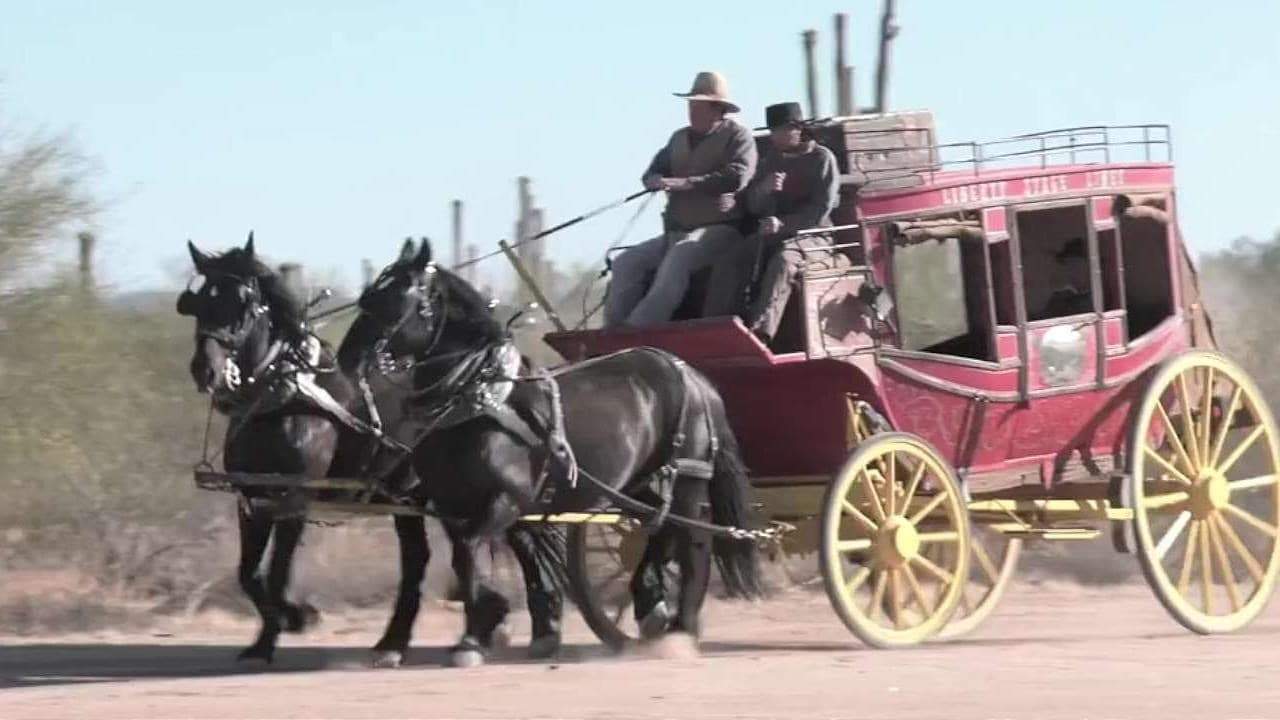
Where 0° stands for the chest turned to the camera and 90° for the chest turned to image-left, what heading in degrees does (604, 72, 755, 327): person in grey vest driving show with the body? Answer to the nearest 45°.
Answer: approximately 45°

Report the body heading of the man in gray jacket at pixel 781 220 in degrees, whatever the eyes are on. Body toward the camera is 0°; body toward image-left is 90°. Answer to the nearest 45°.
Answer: approximately 45°

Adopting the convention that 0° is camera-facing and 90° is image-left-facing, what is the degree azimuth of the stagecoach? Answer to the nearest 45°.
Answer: approximately 45°
